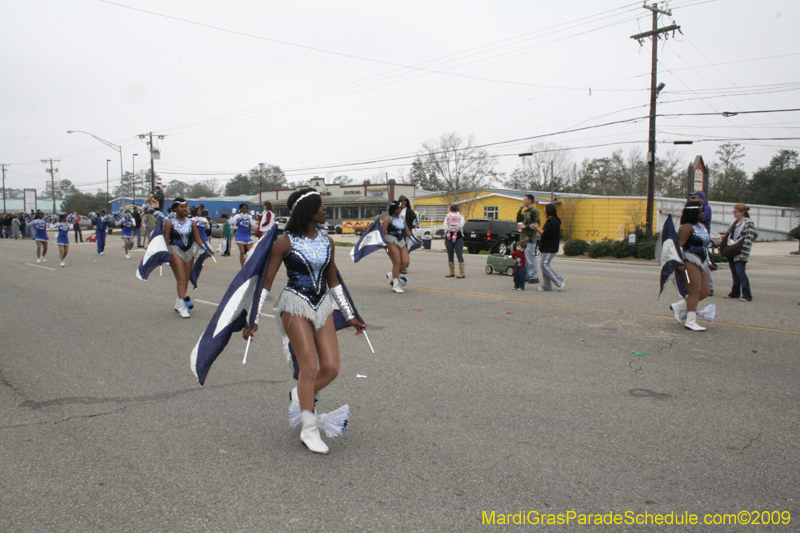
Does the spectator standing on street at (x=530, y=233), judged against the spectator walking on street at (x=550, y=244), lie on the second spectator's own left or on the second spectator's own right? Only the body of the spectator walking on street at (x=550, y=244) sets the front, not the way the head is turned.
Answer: on the second spectator's own right

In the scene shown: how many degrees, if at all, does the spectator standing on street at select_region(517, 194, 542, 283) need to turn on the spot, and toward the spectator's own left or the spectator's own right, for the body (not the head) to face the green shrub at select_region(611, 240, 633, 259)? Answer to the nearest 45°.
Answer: approximately 135° to the spectator's own right

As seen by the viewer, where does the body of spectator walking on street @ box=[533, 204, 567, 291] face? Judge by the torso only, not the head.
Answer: to the viewer's left

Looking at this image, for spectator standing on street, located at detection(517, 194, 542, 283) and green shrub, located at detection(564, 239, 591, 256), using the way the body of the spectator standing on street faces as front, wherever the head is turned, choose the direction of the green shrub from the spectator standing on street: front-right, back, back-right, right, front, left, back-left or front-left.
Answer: back-right

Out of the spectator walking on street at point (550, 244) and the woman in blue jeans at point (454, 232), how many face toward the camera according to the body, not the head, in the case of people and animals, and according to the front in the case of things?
1

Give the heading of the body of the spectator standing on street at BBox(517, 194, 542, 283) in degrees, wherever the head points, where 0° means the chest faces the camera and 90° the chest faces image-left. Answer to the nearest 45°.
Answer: approximately 45°

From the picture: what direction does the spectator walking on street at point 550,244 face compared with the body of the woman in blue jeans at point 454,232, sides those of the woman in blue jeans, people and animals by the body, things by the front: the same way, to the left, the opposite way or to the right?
to the right
